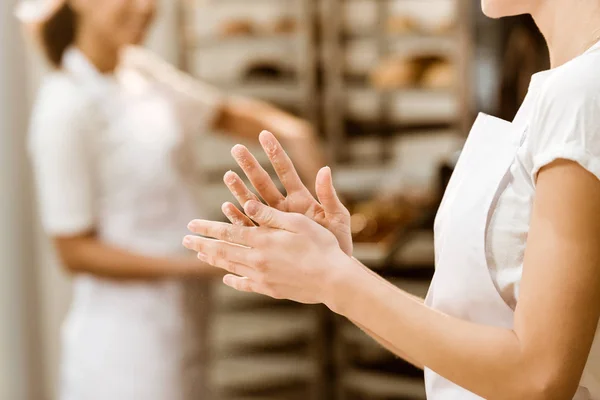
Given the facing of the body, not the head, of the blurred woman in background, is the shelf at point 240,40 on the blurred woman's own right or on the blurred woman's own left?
on the blurred woman's own left

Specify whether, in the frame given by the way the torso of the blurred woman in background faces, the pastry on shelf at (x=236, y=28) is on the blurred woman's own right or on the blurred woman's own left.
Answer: on the blurred woman's own left

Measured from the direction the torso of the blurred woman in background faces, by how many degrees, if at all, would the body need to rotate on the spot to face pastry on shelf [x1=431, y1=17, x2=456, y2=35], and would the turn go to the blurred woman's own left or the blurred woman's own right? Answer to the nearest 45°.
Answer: approximately 90° to the blurred woman's own left

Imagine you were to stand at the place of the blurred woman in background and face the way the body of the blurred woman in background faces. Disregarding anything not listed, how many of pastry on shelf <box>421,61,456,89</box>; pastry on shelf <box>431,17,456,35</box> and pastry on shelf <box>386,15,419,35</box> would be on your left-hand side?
3

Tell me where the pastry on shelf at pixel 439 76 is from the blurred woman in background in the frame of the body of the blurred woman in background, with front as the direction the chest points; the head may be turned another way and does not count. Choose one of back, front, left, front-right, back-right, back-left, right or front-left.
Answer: left

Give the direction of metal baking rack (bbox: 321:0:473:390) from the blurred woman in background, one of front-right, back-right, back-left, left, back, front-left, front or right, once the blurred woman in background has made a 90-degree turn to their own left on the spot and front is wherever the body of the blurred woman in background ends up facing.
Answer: front

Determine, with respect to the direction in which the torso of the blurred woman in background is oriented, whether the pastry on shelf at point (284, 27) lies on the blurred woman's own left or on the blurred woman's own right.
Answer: on the blurred woman's own left

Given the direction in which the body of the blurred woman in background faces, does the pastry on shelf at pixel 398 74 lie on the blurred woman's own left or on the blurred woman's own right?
on the blurred woman's own left

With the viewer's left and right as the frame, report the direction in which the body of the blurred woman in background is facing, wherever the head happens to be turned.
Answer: facing the viewer and to the right of the viewer
